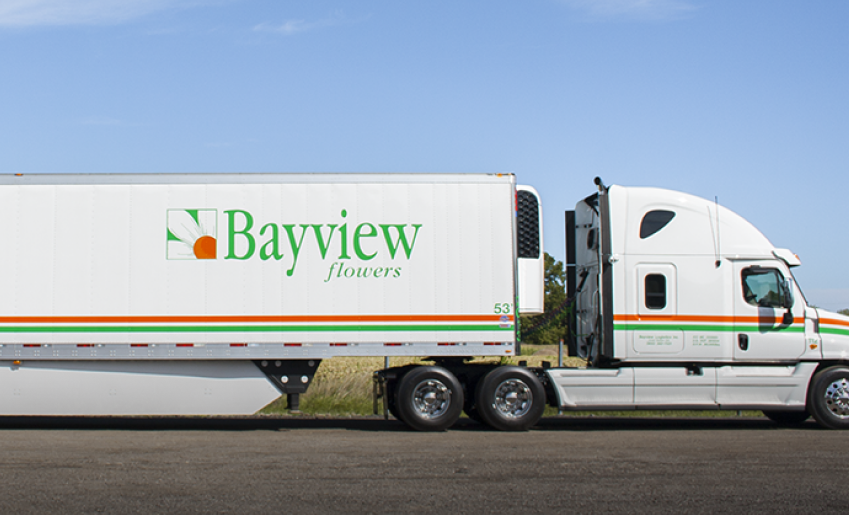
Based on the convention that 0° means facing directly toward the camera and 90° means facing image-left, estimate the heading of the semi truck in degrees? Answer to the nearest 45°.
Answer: approximately 270°
